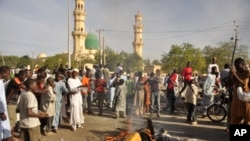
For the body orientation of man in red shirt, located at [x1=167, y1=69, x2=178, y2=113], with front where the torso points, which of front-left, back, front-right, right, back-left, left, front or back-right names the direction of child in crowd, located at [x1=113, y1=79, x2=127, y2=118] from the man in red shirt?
back-right

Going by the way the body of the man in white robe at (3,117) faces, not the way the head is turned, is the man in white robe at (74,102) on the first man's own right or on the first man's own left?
on the first man's own left

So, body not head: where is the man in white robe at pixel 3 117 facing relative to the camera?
to the viewer's right

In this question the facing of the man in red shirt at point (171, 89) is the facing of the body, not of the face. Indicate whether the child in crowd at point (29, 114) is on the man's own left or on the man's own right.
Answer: on the man's own right

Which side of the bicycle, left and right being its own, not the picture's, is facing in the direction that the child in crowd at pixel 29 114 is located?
front

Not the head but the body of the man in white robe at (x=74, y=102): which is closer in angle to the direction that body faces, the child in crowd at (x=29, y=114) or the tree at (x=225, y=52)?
the child in crowd

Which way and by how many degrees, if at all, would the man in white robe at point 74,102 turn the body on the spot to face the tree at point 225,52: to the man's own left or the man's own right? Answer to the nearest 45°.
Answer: approximately 90° to the man's own left

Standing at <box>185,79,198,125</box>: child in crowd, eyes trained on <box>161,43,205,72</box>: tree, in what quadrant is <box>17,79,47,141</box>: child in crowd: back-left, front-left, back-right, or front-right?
back-left

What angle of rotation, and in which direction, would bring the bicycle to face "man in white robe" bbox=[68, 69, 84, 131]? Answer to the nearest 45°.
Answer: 0° — it already faces them
